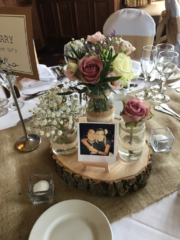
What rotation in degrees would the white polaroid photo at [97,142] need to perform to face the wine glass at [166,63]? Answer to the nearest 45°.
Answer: approximately 135° to its left

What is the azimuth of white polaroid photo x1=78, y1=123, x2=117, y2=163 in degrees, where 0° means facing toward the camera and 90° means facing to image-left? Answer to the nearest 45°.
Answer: approximately 0°

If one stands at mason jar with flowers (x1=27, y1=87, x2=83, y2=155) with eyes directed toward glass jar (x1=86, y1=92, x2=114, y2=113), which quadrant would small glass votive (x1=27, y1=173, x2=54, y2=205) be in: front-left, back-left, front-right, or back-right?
back-right
